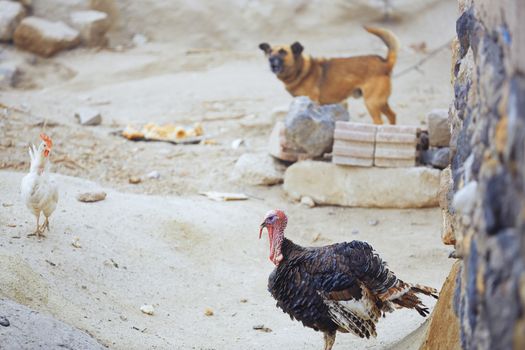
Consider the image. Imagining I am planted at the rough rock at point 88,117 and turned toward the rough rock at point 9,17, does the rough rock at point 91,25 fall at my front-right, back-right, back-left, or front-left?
front-right

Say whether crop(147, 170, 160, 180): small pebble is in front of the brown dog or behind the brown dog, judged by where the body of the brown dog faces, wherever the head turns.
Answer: in front

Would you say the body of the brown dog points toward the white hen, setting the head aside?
no

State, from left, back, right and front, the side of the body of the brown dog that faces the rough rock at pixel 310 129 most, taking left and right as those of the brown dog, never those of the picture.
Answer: left

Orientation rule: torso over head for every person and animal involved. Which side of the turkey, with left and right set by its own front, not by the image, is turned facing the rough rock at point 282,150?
right

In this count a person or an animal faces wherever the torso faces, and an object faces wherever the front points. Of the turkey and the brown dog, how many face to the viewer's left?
2

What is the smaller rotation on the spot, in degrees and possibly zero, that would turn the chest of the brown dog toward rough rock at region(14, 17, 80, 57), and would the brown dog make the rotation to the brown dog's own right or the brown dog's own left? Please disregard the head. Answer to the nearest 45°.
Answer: approximately 45° to the brown dog's own right

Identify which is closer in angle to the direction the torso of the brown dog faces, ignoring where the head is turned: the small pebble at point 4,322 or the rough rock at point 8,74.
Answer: the rough rock

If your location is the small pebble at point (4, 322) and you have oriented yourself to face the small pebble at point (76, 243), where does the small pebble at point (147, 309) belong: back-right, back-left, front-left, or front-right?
front-right

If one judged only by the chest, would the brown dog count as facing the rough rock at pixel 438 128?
no

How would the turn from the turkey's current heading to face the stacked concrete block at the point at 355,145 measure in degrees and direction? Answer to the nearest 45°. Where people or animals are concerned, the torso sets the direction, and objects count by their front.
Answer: approximately 90° to its right

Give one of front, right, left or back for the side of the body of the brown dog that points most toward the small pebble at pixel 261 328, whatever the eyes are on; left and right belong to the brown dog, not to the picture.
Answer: left

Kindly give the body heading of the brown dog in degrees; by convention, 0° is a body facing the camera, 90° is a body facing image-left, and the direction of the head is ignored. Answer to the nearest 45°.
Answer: approximately 90°

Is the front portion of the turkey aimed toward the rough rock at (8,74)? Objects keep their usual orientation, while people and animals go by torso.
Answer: no

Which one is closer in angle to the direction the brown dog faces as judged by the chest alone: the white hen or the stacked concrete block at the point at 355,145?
the white hen

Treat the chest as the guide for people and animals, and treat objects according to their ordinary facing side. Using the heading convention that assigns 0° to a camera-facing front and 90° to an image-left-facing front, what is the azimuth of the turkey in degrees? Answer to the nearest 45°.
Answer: approximately 90°

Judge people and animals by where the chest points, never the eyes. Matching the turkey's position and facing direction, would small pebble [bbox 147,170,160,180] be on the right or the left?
on its right

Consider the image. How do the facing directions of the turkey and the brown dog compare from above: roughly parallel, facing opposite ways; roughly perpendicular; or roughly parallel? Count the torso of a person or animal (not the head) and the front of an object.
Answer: roughly parallel

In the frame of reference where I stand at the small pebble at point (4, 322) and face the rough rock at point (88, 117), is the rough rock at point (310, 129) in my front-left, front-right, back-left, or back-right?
front-right
